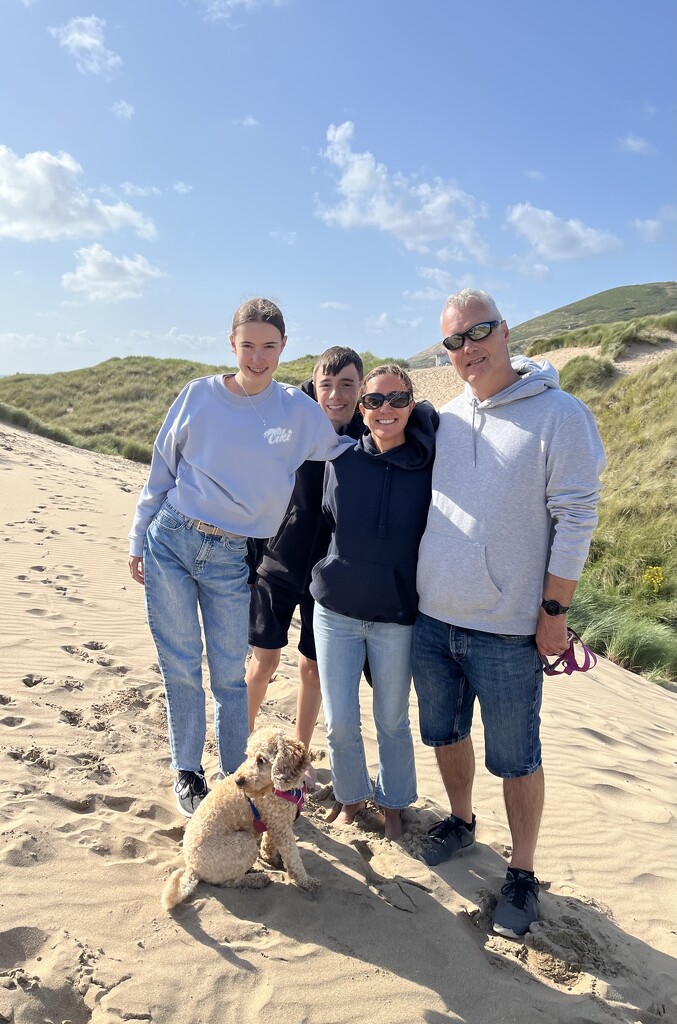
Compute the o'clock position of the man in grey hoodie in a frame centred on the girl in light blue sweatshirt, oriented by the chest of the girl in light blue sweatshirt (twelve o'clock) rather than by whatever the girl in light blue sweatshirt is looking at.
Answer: The man in grey hoodie is roughly at 10 o'clock from the girl in light blue sweatshirt.

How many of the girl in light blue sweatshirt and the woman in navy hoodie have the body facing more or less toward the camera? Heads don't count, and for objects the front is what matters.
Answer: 2

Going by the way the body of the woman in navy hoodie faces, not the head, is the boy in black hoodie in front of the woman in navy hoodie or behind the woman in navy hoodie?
behind

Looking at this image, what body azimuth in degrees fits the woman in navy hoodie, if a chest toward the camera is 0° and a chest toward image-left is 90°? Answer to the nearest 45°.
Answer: approximately 0°

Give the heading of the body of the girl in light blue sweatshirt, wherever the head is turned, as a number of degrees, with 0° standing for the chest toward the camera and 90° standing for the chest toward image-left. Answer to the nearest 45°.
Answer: approximately 0°

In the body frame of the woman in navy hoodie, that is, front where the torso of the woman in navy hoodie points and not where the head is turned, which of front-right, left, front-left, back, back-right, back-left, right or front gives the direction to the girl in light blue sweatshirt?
right
